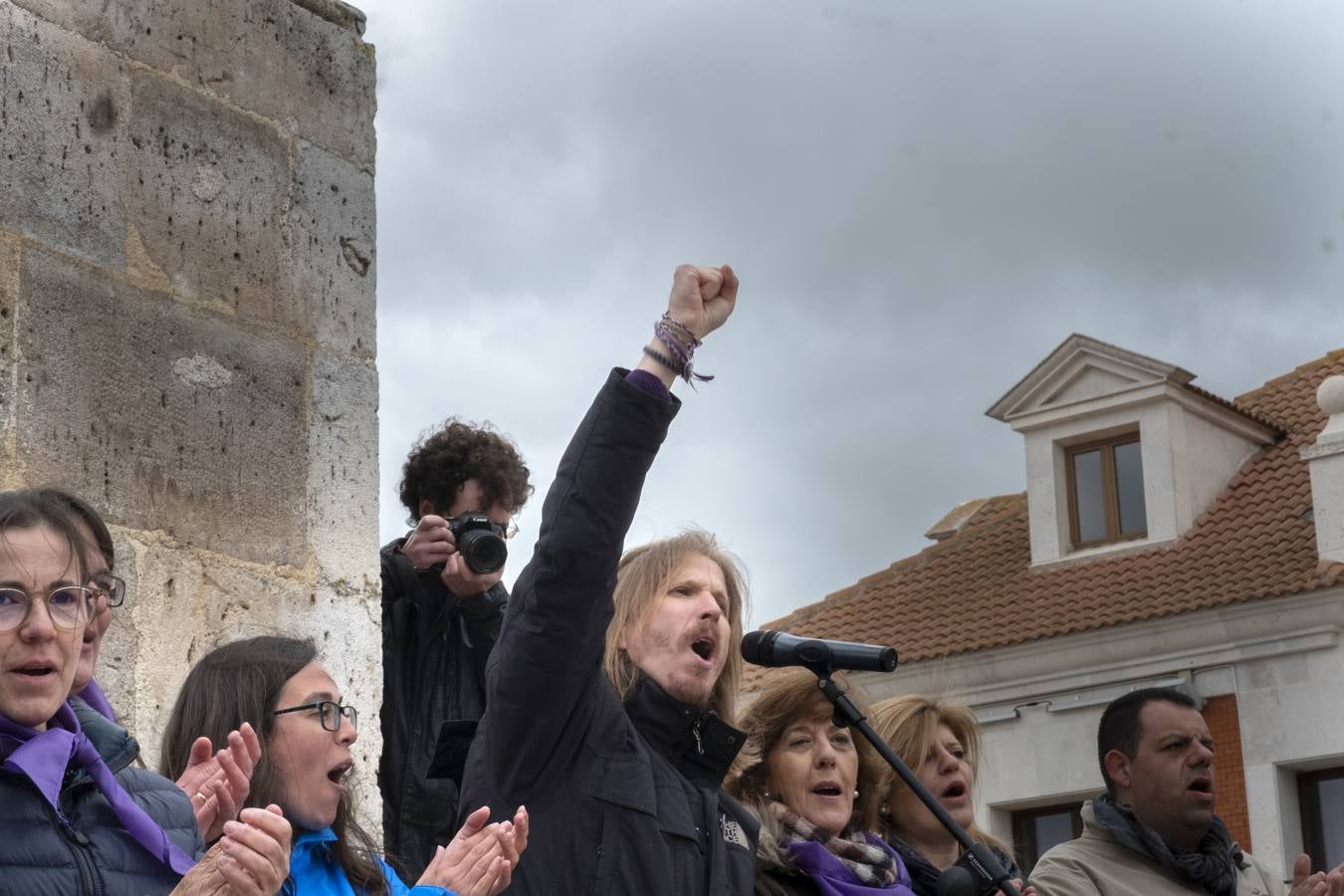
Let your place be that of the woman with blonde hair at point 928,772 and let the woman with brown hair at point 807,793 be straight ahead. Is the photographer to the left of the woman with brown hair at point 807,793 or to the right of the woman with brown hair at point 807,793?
right

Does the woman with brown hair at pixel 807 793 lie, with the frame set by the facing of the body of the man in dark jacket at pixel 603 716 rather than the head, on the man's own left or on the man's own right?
on the man's own left

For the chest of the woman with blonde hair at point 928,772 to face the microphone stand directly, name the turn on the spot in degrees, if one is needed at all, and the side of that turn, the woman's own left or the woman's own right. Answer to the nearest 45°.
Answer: approximately 45° to the woman's own right

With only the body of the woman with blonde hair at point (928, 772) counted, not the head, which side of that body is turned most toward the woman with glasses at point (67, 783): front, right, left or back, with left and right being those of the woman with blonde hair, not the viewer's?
right

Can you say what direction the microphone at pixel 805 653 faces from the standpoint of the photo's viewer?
facing to the left of the viewer

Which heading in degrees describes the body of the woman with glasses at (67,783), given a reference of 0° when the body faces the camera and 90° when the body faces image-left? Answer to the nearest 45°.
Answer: approximately 315°

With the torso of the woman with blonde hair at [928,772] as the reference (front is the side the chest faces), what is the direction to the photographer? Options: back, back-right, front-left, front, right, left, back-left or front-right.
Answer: right

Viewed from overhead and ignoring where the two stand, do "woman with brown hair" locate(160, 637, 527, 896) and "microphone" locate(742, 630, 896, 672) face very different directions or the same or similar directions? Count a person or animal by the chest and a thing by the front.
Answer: very different directions

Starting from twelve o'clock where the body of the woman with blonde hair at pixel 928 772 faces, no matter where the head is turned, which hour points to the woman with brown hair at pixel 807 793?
the woman with brown hair at pixel 807 793 is roughly at 2 o'clock from the woman with blonde hair at pixel 928 772.

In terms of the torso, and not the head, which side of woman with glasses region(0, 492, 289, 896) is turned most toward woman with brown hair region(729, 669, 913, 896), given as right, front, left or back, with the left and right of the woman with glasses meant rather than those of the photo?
left

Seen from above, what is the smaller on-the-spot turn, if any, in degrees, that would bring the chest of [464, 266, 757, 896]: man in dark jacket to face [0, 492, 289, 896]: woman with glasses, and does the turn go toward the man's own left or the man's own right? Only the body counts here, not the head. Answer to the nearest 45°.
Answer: approximately 90° to the man's own right

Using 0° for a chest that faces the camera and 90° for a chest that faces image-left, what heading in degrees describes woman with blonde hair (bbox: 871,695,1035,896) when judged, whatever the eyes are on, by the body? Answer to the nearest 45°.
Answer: approximately 315°
